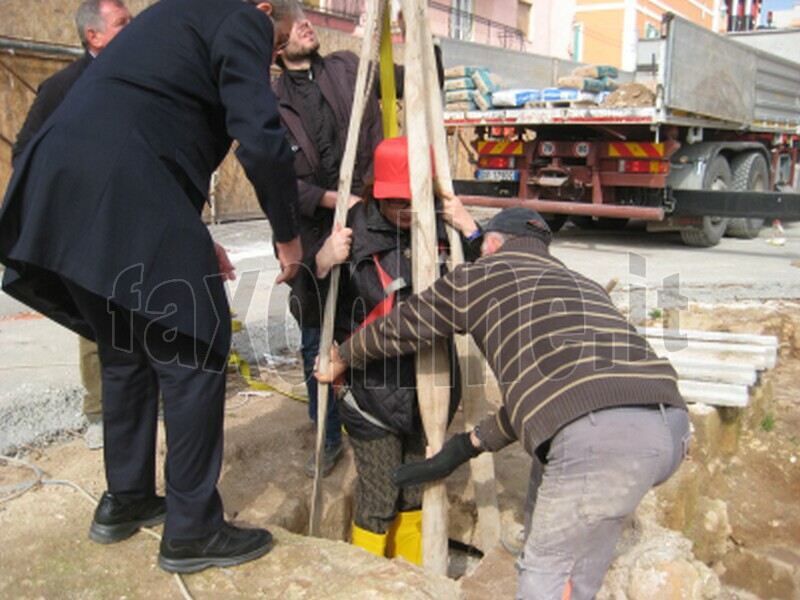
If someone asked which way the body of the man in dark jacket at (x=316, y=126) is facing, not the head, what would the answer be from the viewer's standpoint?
toward the camera

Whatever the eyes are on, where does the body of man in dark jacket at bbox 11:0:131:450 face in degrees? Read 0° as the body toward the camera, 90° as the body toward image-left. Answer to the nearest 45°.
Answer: approximately 315°

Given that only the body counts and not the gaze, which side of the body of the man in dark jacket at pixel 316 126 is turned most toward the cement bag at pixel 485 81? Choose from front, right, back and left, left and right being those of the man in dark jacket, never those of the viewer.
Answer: back

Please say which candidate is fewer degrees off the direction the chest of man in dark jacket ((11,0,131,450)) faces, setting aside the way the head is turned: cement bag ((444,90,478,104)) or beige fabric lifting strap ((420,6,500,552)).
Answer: the beige fabric lifting strap

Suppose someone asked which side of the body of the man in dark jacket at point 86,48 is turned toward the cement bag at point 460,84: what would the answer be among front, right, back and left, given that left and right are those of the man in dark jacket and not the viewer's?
left

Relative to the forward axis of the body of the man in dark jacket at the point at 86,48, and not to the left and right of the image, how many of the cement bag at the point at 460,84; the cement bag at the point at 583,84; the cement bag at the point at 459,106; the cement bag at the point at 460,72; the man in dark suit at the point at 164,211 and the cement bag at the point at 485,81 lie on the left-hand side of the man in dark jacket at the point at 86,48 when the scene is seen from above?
5

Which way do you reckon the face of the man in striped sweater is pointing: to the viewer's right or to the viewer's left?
to the viewer's left

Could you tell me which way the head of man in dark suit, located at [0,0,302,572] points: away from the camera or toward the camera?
away from the camera

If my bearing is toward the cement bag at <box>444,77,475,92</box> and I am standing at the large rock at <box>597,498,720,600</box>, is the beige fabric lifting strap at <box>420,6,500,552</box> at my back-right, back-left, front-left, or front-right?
front-left

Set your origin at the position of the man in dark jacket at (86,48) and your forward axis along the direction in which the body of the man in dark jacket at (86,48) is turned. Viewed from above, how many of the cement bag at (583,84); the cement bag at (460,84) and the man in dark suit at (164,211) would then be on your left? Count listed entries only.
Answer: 2

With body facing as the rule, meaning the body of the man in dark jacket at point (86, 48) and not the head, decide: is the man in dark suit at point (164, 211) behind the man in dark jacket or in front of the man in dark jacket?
in front

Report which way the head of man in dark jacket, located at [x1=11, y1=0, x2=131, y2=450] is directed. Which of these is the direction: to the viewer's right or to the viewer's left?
to the viewer's right

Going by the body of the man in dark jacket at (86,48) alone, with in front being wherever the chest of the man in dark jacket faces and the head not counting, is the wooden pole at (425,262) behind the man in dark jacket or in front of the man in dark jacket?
in front

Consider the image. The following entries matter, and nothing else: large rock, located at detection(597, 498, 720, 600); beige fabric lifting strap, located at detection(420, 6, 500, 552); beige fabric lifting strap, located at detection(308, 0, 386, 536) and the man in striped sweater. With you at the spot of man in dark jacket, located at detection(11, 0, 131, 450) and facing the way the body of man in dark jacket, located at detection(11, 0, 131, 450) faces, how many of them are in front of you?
4

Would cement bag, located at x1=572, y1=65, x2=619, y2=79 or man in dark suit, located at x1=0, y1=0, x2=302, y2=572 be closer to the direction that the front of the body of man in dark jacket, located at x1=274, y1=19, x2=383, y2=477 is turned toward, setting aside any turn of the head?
the man in dark suit

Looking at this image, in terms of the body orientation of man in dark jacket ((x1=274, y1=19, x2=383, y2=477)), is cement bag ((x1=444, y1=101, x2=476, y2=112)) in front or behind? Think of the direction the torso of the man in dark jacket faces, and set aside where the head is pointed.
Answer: behind

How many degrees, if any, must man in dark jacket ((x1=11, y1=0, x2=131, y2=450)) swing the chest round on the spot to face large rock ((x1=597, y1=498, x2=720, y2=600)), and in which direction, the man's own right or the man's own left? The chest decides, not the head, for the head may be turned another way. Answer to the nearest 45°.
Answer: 0° — they already face it

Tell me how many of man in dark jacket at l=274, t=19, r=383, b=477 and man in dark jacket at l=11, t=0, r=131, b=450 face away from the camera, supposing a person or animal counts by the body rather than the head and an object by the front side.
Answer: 0

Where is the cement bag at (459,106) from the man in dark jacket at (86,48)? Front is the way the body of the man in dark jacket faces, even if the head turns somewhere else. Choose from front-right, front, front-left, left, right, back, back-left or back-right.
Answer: left

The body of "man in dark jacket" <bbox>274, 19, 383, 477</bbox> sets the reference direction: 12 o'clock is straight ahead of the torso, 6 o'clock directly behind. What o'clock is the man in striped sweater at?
The man in striped sweater is roughly at 11 o'clock from the man in dark jacket.

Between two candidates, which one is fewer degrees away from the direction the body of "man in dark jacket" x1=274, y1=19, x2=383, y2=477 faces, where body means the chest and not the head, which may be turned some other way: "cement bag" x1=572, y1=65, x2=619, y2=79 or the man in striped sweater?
the man in striped sweater

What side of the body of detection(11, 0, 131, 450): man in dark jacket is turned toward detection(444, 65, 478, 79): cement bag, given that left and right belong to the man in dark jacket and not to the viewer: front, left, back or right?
left
